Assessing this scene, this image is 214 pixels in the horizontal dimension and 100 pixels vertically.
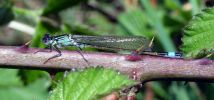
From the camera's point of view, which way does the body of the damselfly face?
to the viewer's left

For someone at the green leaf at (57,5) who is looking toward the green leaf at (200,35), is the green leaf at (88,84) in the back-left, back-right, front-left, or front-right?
front-right

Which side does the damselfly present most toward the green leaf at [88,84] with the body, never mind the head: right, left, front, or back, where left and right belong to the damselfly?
left

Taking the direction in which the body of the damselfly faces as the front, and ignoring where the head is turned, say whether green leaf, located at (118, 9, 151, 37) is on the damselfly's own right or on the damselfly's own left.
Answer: on the damselfly's own right
